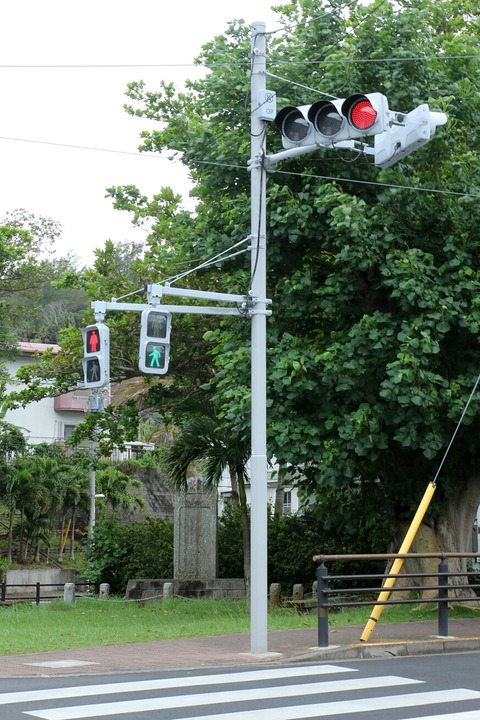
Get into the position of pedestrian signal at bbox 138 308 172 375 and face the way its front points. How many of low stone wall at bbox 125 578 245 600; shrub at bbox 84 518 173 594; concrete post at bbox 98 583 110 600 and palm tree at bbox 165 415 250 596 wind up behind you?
4

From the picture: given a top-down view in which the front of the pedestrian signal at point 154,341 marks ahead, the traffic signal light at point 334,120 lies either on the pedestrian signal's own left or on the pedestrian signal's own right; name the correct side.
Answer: on the pedestrian signal's own left

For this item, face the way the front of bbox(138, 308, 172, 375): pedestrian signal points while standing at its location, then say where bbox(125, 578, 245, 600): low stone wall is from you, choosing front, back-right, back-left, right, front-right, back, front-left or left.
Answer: back

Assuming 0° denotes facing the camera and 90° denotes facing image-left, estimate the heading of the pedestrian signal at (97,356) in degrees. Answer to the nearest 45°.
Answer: approximately 45°

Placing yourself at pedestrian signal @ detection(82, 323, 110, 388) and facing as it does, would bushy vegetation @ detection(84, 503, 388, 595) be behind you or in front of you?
behind

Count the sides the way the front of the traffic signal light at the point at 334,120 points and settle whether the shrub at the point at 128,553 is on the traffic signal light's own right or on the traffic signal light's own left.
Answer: on the traffic signal light's own right

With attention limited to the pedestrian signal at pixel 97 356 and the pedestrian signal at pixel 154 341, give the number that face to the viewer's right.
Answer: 0

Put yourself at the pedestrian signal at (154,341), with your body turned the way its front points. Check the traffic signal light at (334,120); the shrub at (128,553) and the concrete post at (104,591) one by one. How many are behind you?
2

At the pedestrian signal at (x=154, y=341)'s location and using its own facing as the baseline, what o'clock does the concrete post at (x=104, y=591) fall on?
The concrete post is roughly at 6 o'clock from the pedestrian signal.

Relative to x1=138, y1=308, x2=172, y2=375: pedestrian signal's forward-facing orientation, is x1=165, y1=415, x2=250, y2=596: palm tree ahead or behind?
behind

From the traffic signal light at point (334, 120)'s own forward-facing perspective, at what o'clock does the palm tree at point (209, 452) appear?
The palm tree is roughly at 4 o'clock from the traffic signal light.

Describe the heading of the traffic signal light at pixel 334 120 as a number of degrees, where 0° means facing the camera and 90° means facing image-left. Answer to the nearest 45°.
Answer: approximately 45°

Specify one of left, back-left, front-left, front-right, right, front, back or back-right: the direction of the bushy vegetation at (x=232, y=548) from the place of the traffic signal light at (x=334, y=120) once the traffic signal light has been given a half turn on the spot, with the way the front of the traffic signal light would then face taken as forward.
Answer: front-left

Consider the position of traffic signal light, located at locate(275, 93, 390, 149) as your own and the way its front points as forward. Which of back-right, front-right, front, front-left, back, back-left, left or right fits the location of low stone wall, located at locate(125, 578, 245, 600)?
back-right

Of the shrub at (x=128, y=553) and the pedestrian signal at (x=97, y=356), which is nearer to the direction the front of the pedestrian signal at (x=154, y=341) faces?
the pedestrian signal

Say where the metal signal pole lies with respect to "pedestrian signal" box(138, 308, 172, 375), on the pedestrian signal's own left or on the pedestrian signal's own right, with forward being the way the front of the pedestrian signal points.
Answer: on the pedestrian signal's own left
